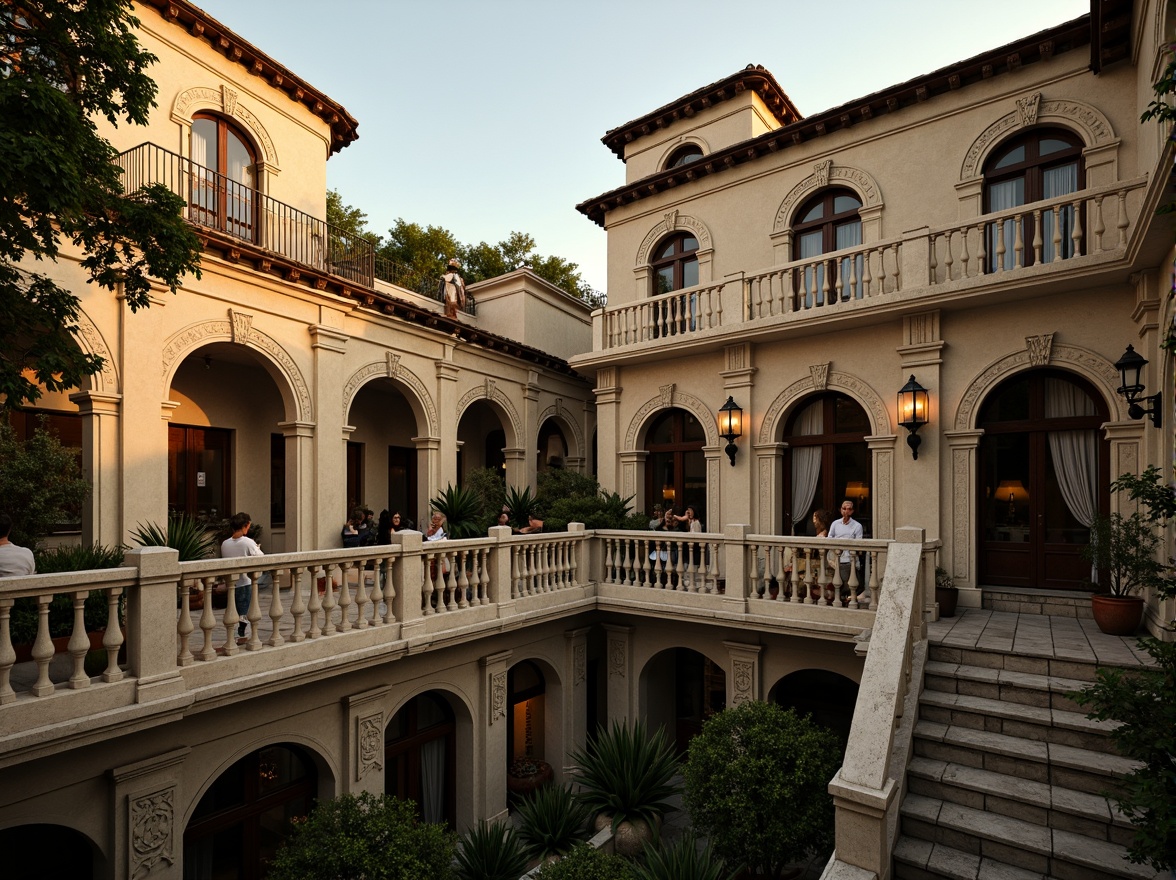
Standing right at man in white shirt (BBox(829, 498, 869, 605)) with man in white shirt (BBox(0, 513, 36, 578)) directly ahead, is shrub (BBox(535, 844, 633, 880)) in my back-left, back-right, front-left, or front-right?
front-left

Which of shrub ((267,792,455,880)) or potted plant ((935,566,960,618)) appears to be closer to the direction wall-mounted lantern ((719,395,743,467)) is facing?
the shrub

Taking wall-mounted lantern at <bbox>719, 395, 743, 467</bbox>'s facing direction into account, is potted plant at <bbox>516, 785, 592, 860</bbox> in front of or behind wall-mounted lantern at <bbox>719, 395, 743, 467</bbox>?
in front

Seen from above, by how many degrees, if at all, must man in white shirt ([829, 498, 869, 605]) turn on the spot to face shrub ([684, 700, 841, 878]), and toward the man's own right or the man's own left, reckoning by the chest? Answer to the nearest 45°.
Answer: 0° — they already face it

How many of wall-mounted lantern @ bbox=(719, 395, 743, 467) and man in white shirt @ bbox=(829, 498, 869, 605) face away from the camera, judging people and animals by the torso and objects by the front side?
0

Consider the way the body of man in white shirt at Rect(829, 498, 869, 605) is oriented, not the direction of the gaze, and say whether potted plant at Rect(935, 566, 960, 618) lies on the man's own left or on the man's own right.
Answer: on the man's own left

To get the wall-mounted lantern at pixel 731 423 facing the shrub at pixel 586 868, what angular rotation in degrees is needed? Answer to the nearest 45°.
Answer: approximately 45° to its left

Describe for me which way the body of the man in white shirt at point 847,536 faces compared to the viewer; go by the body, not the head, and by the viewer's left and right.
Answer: facing the viewer

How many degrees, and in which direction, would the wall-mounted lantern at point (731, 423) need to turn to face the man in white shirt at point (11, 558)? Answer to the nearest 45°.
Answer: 0° — it already faces them

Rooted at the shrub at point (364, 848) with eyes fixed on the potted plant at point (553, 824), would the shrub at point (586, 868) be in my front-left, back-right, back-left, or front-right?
front-right

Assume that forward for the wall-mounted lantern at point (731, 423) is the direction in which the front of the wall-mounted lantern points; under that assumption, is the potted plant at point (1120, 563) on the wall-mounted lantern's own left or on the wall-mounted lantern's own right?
on the wall-mounted lantern's own left

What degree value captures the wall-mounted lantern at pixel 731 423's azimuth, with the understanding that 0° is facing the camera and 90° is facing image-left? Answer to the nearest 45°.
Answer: approximately 45°

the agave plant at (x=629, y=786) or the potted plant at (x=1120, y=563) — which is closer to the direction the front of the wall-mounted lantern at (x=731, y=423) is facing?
the agave plant

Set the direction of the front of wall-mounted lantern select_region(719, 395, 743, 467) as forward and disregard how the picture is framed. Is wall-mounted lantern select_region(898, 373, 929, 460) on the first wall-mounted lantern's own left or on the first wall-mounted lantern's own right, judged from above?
on the first wall-mounted lantern's own left
